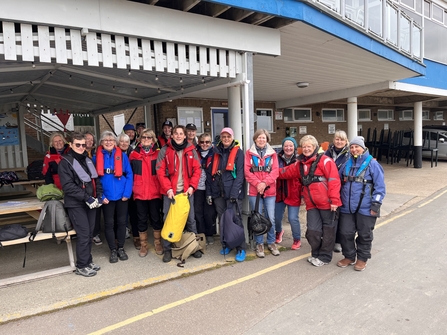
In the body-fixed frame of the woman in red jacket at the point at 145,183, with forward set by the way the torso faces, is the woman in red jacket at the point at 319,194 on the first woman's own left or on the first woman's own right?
on the first woman's own left

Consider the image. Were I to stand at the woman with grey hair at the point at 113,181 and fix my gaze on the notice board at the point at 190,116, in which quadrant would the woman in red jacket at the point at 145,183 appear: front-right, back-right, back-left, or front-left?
front-right

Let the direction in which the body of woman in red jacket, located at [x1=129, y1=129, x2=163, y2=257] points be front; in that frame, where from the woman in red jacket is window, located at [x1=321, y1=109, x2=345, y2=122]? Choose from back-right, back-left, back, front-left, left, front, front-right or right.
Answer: back-left

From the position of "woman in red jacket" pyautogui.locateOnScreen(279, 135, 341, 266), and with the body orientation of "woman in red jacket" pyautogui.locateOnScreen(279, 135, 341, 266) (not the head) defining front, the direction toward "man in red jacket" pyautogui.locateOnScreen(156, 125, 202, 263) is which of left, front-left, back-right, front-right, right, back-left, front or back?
front-right

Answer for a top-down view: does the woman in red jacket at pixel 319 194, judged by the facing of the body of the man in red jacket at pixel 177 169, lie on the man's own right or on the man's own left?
on the man's own left

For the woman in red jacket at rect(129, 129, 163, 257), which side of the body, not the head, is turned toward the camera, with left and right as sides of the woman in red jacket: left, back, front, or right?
front

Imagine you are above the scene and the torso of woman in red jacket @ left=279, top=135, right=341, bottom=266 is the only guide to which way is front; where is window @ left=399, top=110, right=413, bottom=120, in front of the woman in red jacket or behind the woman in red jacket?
behind

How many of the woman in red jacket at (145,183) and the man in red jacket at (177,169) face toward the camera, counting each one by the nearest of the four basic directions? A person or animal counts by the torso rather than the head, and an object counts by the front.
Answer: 2

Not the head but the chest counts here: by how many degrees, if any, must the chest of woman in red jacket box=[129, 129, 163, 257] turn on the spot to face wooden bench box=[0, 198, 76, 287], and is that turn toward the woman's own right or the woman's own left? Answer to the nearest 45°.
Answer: approximately 90° to the woman's own right

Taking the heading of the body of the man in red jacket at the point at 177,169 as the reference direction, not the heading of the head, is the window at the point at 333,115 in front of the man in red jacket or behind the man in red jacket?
behind

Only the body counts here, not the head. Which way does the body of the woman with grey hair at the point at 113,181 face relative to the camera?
toward the camera

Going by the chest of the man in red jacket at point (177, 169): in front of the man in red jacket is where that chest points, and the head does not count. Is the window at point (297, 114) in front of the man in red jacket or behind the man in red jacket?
behind

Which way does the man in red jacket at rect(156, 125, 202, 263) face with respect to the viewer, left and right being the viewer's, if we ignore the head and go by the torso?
facing the viewer

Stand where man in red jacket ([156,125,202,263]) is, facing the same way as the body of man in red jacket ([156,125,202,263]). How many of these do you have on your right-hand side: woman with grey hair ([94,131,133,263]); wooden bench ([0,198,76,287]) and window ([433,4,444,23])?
2

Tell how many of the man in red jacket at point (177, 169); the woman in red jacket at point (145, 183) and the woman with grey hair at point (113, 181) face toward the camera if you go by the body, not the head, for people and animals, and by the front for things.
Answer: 3
